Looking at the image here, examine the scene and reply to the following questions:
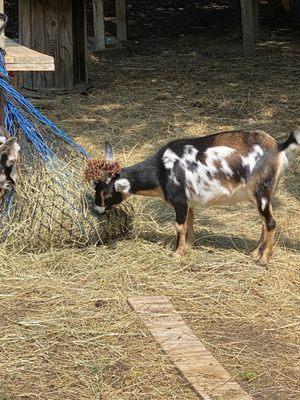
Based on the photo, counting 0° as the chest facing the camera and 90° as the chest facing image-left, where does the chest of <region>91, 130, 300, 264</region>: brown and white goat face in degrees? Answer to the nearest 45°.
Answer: approximately 90°

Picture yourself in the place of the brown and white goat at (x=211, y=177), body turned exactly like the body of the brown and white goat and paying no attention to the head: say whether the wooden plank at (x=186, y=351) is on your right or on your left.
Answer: on your left

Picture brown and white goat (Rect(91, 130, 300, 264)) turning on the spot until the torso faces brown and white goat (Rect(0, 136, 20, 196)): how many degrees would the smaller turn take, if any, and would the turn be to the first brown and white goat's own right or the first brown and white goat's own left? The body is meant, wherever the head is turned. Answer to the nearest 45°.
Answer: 0° — it already faces it

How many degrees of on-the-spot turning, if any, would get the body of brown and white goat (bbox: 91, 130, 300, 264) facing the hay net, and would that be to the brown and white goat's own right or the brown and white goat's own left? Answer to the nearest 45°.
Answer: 0° — it already faces it

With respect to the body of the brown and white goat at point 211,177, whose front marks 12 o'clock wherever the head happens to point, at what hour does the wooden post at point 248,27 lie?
The wooden post is roughly at 3 o'clock from the brown and white goat.

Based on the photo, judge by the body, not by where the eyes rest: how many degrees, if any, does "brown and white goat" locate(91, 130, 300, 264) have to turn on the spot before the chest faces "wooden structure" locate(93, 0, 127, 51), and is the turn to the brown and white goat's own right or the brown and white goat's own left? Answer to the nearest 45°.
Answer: approximately 90° to the brown and white goat's own right

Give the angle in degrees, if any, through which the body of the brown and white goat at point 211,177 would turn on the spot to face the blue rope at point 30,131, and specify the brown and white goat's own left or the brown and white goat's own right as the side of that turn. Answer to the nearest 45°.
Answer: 0° — it already faces it

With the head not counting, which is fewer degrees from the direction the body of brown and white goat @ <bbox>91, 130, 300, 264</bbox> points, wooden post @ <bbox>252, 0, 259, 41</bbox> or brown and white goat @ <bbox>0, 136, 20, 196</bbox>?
the brown and white goat

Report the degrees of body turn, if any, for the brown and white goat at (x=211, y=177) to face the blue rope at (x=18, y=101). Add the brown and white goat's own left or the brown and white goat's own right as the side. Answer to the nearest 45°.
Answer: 0° — it already faces it
